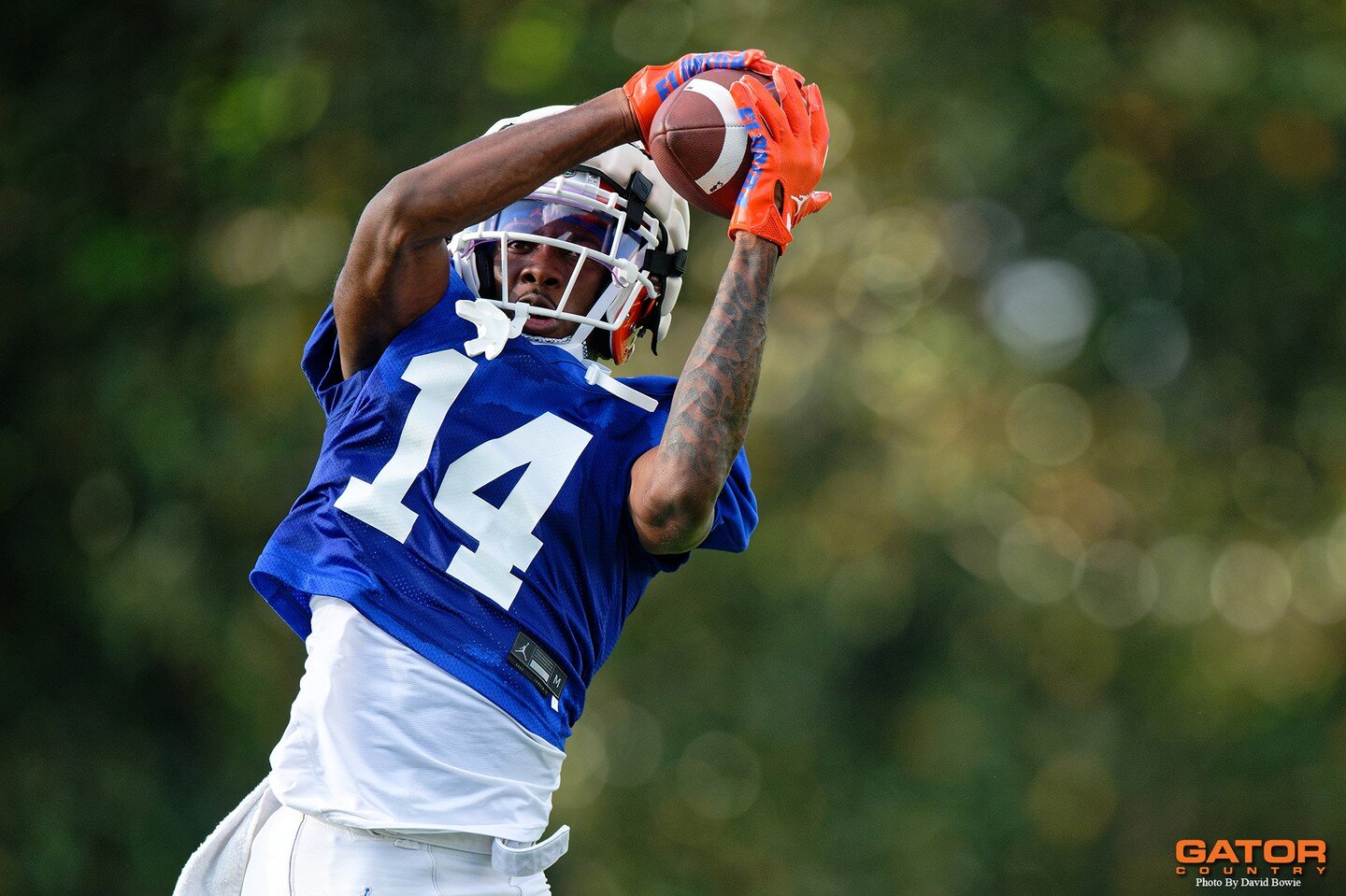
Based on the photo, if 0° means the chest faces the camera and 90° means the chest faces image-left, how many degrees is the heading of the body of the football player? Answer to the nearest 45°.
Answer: approximately 0°
